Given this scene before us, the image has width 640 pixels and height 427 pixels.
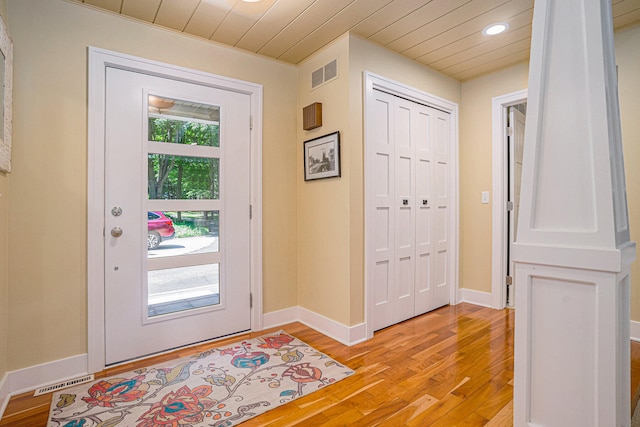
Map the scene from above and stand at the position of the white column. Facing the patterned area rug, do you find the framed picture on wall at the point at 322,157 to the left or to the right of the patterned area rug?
right

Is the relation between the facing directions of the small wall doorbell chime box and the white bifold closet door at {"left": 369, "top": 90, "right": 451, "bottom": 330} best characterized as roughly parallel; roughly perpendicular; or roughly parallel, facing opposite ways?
roughly perpendicular

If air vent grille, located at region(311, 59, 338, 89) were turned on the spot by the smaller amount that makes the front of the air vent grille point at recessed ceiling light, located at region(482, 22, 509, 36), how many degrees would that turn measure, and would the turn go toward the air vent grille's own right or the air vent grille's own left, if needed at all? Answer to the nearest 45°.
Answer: approximately 135° to the air vent grille's own left

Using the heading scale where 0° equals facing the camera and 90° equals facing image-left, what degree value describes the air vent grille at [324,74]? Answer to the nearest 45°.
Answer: approximately 45°

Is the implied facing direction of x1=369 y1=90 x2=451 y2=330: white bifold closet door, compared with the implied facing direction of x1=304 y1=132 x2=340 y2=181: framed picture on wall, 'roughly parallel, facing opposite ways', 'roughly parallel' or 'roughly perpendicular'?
roughly perpendicular

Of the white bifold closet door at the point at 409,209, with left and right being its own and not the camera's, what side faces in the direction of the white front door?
right

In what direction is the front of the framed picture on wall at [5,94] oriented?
to the viewer's right
